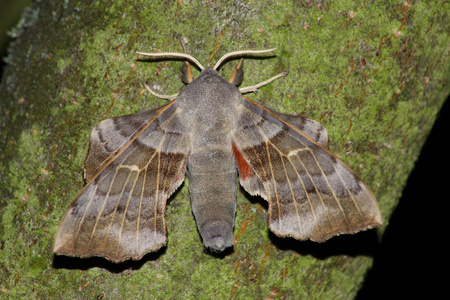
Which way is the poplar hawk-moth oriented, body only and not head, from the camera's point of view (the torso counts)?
away from the camera
